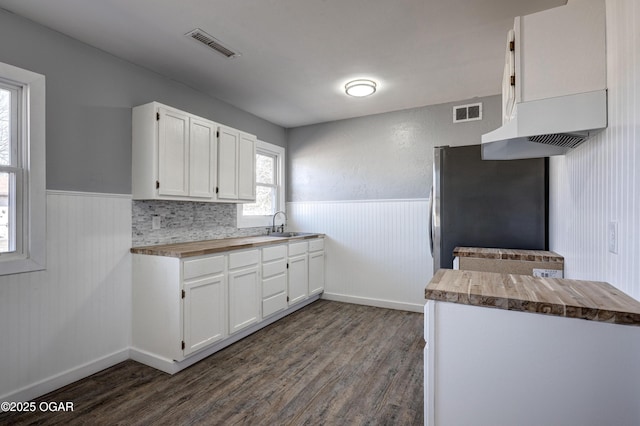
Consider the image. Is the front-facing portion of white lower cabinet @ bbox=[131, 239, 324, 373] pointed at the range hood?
yes

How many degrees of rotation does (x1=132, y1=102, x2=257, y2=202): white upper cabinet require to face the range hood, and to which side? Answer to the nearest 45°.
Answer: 0° — it already faces it

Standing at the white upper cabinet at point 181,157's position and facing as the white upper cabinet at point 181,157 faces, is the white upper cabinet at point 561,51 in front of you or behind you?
in front

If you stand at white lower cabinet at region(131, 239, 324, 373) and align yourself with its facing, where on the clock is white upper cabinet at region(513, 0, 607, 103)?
The white upper cabinet is roughly at 12 o'clock from the white lower cabinet.

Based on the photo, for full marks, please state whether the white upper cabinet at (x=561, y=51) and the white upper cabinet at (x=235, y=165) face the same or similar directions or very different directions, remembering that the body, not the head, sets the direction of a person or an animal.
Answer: very different directions

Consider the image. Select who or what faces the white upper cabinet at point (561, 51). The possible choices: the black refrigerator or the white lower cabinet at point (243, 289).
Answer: the white lower cabinet

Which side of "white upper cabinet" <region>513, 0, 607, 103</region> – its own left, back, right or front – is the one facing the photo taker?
left
